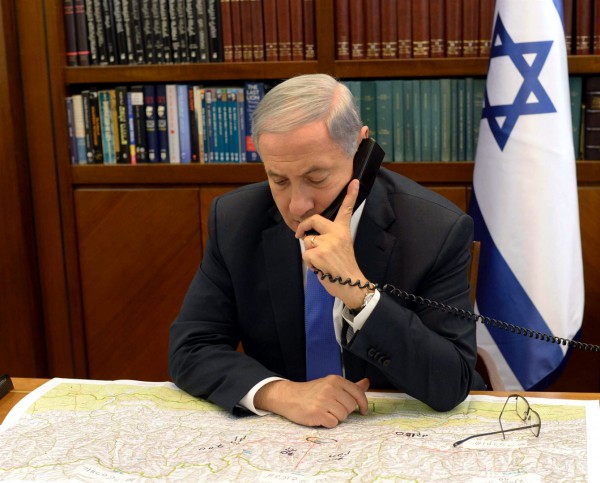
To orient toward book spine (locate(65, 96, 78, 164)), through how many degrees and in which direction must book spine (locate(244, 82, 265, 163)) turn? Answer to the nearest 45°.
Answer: approximately 90° to its right

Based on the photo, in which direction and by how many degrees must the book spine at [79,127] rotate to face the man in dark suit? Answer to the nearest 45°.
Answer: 0° — it already faces them

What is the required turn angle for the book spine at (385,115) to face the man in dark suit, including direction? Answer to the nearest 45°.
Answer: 0° — it already faces them

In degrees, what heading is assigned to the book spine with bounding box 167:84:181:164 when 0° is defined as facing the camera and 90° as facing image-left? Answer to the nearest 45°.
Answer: approximately 0°
